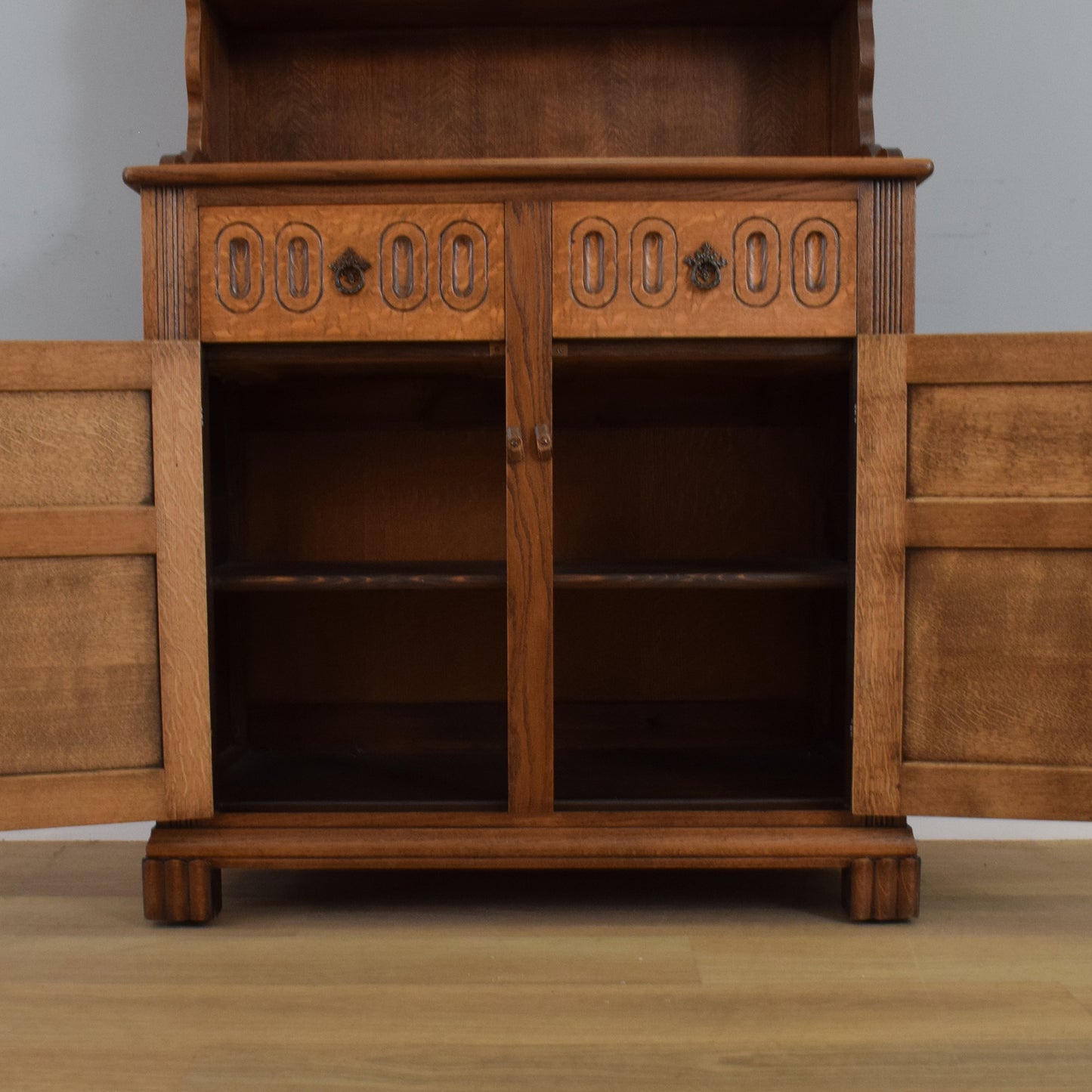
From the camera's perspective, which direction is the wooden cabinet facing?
toward the camera
